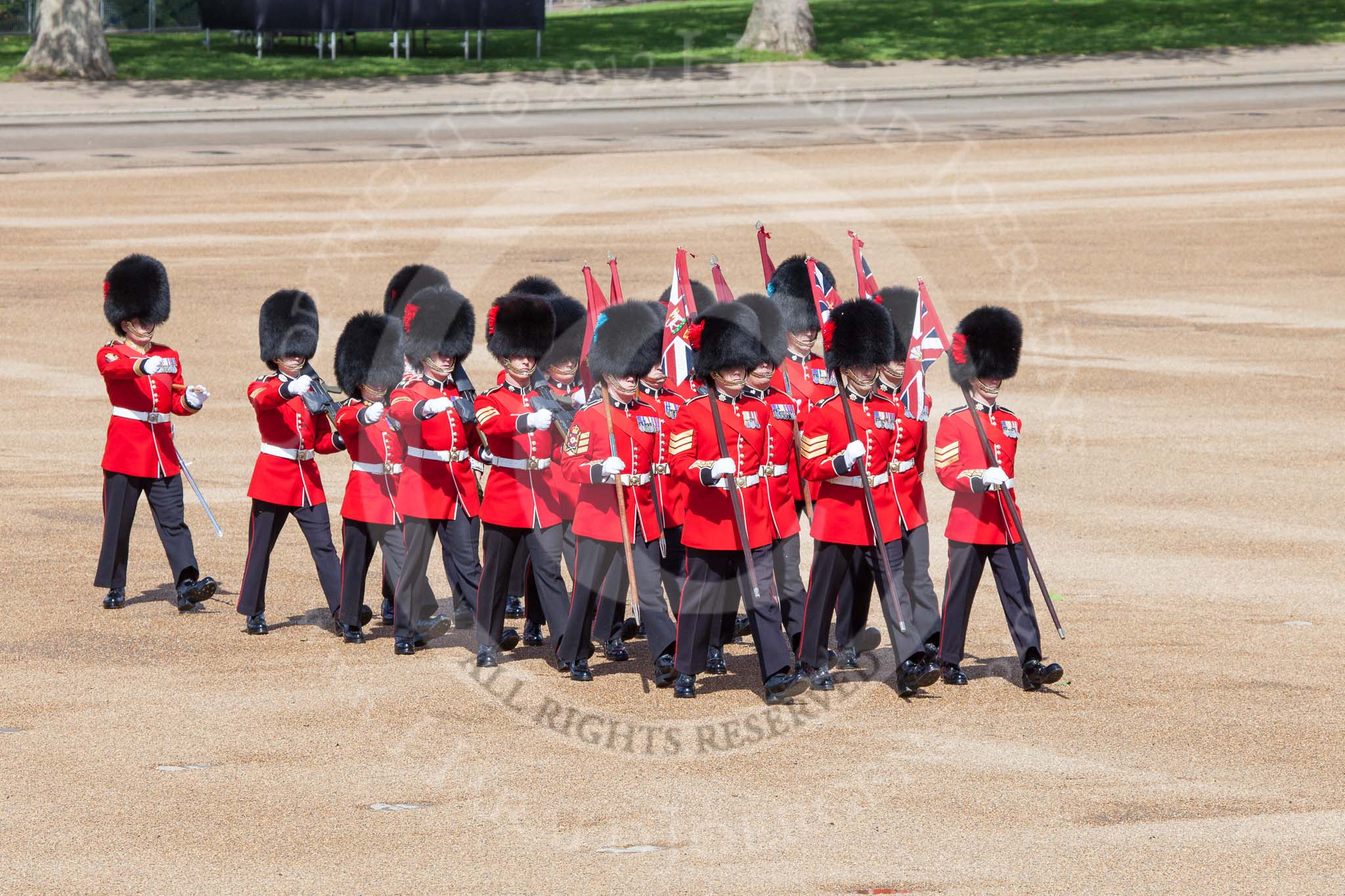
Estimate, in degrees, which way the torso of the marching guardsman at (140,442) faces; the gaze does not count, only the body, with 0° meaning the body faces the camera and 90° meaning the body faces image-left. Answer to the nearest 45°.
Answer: approximately 315°

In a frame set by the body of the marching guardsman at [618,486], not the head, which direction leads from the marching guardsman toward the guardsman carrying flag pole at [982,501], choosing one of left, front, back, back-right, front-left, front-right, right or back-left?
front-left

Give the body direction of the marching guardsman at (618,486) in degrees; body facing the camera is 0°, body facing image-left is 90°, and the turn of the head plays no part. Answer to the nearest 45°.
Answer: approximately 315°

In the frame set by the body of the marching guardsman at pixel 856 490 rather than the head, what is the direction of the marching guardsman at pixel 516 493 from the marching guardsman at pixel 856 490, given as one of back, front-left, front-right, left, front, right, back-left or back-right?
back-right

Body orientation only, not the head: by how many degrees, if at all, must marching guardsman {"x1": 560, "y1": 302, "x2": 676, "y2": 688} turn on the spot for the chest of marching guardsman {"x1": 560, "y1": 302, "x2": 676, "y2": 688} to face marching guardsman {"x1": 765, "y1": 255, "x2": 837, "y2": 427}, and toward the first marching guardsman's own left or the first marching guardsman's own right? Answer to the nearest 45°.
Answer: approximately 90° to the first marching guardsman's own left

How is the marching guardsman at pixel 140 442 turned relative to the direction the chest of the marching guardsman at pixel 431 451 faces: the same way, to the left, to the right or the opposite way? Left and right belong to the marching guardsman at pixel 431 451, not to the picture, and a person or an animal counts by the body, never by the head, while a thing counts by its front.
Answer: the same way

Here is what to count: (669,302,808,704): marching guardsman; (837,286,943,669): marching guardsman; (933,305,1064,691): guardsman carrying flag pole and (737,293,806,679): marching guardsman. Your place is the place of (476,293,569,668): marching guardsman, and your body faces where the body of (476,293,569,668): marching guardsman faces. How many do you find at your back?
0

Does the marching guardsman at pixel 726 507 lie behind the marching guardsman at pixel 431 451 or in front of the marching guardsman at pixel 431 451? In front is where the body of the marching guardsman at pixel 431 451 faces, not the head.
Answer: in front

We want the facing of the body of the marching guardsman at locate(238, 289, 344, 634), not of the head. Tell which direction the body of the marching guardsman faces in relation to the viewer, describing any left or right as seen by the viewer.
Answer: facing the viewer and to the right of the viewer

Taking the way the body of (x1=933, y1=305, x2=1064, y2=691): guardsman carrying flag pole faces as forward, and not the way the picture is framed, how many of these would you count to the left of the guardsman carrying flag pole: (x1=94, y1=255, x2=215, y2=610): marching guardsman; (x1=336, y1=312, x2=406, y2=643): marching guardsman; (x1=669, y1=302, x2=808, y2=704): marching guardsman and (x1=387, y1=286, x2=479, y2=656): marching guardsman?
0

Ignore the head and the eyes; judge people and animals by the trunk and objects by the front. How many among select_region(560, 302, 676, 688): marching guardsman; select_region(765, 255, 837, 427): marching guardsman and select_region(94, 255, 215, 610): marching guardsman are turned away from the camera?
0

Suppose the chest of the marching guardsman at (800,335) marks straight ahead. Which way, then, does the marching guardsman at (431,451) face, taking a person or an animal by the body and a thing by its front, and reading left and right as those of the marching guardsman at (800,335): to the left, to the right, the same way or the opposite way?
the same way

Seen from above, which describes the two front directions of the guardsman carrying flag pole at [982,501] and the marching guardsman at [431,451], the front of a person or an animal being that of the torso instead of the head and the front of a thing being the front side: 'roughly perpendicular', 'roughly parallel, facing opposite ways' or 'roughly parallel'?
roughly parallel

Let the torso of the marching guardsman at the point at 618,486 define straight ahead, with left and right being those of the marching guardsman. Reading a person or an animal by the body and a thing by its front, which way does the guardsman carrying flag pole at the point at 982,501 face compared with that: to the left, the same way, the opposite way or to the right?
the same way

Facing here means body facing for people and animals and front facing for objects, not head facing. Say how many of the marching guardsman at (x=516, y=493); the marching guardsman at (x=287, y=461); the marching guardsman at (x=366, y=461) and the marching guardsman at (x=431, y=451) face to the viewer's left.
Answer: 0

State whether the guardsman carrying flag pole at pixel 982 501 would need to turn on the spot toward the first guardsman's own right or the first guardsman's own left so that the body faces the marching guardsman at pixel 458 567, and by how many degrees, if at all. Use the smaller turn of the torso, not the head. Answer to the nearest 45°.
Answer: approximately 135° to the first guardsman's own right

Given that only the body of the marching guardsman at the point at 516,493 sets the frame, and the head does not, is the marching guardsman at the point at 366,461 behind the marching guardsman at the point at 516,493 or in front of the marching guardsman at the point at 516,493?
behind

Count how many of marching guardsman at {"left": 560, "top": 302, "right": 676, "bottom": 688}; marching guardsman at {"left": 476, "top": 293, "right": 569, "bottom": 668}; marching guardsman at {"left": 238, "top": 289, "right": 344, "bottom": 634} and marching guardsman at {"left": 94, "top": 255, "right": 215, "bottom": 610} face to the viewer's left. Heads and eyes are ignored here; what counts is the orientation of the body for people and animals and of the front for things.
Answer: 0
